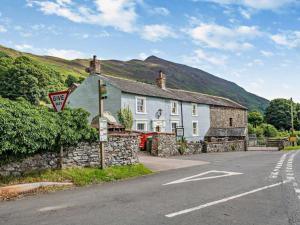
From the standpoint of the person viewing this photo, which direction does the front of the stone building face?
facing the viewer and to the right of the viewer

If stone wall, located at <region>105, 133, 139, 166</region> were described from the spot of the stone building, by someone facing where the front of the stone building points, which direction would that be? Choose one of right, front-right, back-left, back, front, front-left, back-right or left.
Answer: front-right

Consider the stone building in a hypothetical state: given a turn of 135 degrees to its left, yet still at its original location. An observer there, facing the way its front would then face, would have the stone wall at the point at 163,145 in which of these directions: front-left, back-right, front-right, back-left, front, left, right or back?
back

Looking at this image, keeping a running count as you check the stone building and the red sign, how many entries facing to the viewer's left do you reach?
0

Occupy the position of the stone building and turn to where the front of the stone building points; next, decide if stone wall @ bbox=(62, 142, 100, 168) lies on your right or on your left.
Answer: on your right

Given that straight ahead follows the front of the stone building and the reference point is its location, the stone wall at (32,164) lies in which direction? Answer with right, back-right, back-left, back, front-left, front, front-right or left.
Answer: front-right

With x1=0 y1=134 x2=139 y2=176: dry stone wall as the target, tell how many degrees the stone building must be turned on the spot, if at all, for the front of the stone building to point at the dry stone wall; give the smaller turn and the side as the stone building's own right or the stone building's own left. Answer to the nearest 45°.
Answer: approximately 45° to the stone building's own right

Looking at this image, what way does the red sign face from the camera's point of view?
toward the camera
